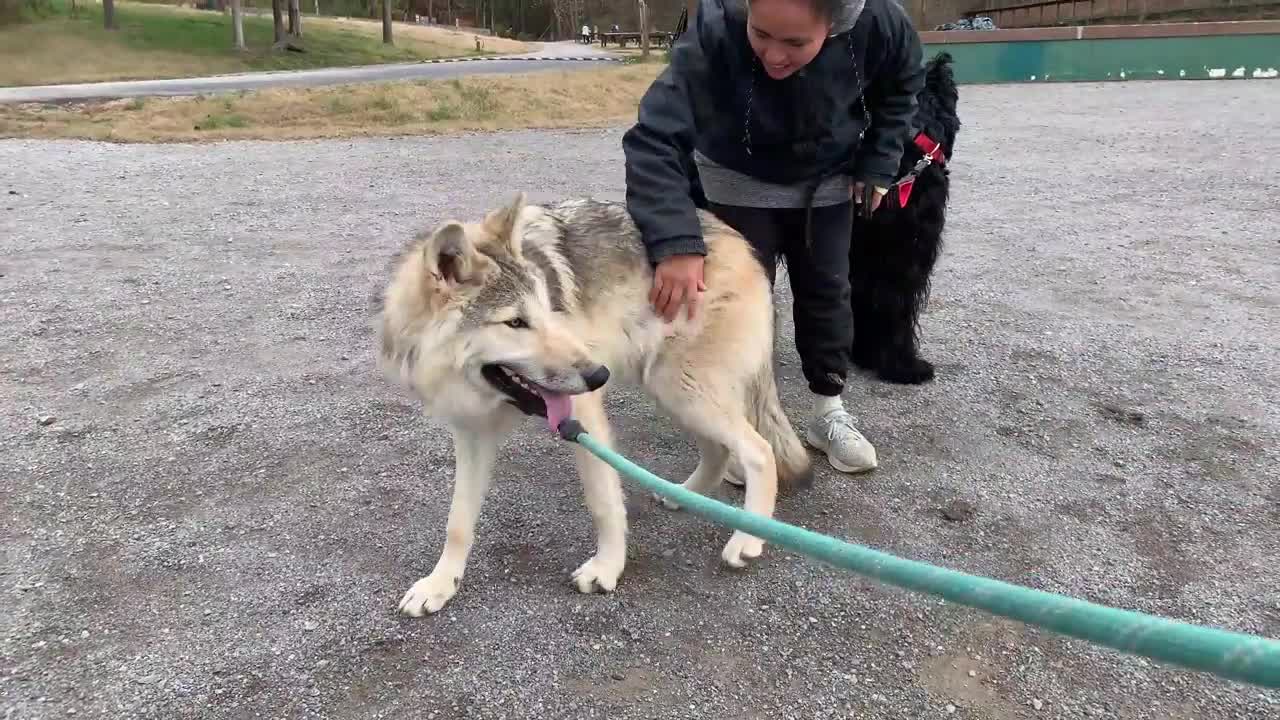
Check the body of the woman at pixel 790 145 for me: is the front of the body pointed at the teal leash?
yes

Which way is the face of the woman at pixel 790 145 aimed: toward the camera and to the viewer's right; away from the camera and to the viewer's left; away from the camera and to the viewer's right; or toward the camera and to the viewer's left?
toward the camera and to the viewer's left

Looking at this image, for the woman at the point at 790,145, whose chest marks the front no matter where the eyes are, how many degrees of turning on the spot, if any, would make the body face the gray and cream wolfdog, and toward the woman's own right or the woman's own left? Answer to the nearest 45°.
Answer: approximately 45° to the woman's own right

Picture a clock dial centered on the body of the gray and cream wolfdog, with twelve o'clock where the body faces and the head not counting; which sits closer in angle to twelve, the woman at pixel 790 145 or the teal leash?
the teal leash

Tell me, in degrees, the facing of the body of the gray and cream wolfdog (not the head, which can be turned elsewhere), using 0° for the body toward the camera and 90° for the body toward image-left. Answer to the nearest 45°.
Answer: approximately 45°

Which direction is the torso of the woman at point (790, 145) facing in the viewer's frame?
toward the camera

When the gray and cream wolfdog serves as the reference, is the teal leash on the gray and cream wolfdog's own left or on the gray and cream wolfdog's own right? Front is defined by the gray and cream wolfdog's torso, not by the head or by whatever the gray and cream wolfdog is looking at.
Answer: on the gray and cream wolfdog's own left
